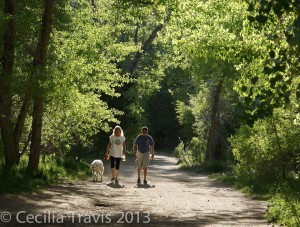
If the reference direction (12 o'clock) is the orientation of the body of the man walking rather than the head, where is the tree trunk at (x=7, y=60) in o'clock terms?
The tree trunk is roughly at 4 o'clock from the man walking.

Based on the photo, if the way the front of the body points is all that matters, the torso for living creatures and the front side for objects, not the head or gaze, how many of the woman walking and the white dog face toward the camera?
2

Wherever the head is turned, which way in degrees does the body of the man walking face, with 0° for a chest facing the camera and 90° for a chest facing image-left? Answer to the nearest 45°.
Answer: approximately 0°

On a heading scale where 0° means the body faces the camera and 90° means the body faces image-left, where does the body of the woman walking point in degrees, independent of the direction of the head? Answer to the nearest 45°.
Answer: approximately 0°

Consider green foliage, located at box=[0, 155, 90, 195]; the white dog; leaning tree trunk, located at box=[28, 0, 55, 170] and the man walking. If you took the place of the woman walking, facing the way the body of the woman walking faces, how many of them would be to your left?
1

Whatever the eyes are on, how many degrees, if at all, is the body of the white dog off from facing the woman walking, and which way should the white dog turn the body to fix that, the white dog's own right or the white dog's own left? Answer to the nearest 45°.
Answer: approximately 45° to the white dog's own left

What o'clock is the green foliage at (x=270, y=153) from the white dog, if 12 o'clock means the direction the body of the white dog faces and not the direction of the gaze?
The green foliage is roughly at 10 o'clock from the white dog.

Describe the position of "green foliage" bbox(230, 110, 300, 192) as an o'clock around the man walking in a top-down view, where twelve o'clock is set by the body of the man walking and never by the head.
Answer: The green foliage is roughly at 10 o'clock from the man walking.

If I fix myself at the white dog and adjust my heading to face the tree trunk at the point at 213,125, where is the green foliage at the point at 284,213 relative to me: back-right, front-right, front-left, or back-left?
back-right
